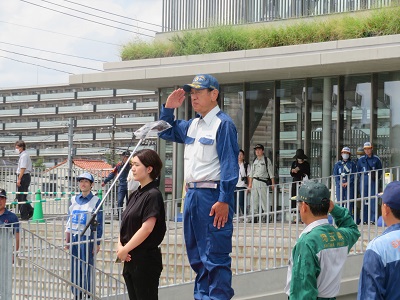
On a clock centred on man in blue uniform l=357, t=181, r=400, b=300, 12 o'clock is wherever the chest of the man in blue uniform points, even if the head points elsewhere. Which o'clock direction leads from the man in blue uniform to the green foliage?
The green foliage is roughly at 1 o'clock from the man in blue uniform.

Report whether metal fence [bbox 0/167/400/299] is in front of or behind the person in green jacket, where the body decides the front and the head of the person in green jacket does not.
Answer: in front

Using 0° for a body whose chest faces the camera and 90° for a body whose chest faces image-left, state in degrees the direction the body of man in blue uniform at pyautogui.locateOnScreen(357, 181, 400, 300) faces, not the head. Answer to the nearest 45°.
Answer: approximately 135°

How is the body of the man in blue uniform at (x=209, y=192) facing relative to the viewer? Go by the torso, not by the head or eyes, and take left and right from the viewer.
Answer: facing the viewer and to the left of the viewer

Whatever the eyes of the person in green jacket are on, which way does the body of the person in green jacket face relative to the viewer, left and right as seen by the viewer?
facing away from the viewer and to the left of the viewer
